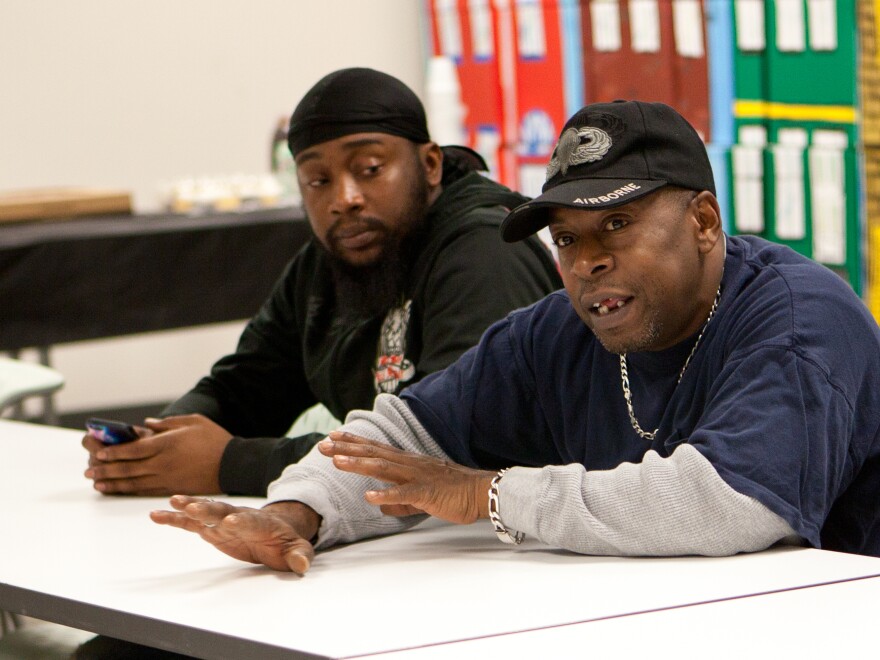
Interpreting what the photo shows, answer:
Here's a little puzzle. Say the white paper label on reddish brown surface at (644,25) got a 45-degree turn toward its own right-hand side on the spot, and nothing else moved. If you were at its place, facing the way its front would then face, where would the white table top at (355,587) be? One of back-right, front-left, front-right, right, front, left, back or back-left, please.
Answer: front-left

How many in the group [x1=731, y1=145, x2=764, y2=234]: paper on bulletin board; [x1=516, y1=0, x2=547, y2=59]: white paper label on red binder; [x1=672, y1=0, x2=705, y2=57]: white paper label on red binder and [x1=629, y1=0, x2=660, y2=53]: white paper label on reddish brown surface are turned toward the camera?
4

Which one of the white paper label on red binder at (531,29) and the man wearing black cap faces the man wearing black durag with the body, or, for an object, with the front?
the white paper label on red binder

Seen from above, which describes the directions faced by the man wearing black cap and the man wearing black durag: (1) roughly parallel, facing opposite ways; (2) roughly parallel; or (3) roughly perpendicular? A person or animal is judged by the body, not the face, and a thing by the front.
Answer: roughly parallel

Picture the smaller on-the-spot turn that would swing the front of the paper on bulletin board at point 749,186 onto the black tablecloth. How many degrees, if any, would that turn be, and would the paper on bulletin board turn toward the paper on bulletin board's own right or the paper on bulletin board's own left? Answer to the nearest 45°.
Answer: approximately 90° to the paper on bulletin board's own right

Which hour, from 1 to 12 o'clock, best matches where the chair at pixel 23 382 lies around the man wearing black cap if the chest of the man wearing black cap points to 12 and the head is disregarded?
The chair is roughly at 3 o'clock from the man wearing black cap.

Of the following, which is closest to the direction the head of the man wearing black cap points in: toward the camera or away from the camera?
toward the camera

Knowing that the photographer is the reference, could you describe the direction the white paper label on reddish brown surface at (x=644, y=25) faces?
facing the viewer

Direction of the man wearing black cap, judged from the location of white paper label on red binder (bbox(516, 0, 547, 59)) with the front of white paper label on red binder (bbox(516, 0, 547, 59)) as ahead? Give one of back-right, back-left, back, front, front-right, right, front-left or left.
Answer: front

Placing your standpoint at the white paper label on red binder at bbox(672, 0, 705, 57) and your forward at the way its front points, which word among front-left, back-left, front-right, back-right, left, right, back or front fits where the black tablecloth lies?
right

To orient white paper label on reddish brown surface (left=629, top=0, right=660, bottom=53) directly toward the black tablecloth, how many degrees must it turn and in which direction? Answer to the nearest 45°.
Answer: approximately 90° to its right

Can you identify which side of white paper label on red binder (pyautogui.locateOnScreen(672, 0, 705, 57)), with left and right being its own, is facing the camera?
front

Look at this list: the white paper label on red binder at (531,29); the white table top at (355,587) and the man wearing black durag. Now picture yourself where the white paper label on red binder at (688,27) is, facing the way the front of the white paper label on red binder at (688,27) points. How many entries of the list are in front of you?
2

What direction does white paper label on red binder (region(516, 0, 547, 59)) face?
toward the camera

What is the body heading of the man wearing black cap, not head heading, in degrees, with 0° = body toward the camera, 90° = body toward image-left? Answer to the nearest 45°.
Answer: approximately 45°
